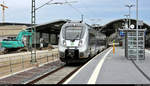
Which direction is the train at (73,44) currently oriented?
toward the camera
